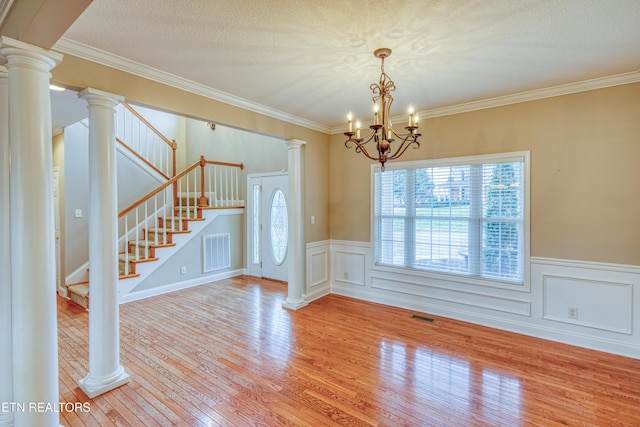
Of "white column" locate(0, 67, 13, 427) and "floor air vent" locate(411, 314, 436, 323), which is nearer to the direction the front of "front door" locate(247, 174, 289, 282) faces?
the white column

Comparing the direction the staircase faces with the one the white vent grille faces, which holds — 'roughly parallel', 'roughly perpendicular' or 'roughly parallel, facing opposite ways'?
roughly perpendicular

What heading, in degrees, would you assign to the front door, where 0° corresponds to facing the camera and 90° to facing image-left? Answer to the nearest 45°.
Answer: approximately 45°

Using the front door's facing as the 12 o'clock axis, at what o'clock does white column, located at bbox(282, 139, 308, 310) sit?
The white column is roughly at 10 o'clock from the front door.

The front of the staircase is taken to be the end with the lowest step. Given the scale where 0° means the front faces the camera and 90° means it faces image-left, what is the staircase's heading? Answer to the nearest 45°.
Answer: approximately 45°

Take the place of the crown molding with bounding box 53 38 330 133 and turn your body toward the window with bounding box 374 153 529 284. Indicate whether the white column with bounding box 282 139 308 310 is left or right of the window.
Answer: left

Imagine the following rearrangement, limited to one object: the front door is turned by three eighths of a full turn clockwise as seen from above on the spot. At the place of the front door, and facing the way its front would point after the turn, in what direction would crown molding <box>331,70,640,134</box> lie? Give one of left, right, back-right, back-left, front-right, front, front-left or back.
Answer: back-right

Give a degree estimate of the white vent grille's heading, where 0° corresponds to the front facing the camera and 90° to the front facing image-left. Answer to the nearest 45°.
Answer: approximately 315°
